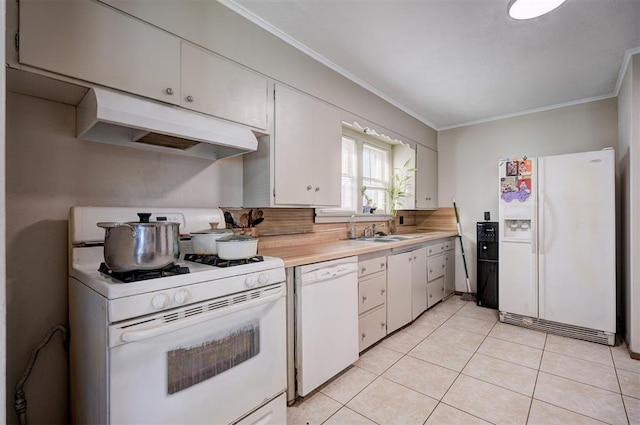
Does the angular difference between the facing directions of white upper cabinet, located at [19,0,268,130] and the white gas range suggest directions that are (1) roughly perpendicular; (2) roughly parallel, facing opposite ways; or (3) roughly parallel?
roughly parallel

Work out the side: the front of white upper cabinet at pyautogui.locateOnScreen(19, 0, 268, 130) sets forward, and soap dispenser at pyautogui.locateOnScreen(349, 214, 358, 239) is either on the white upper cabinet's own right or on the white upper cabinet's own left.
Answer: on the white upper cabinet's own left

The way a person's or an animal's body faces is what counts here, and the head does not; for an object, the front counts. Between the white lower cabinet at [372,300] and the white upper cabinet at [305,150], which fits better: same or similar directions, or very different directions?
same or similar directions

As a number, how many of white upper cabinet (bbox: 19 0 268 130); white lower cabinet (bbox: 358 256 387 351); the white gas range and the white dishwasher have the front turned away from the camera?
0

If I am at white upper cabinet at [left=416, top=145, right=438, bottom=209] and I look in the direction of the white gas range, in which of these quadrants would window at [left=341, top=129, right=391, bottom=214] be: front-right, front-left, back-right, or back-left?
front-right

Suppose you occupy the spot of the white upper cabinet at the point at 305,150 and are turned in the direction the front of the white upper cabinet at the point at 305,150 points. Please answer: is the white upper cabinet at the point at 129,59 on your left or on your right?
on your right

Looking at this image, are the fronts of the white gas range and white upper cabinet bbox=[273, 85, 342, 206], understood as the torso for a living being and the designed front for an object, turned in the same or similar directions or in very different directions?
same or similar directions

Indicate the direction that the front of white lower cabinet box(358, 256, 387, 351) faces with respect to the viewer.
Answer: facing the viewer and to the right of the viewer

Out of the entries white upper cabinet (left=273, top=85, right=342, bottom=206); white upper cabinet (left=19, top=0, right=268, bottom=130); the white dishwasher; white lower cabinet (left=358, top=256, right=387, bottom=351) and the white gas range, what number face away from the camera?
0

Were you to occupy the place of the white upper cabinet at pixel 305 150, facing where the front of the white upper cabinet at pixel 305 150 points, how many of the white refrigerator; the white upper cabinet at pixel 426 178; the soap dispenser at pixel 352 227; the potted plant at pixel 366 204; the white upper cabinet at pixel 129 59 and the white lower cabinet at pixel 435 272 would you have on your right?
1

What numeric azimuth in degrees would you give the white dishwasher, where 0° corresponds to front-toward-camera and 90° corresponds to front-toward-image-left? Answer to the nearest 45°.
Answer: approximately 315°
